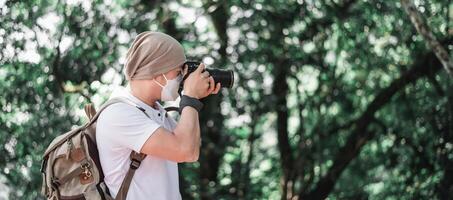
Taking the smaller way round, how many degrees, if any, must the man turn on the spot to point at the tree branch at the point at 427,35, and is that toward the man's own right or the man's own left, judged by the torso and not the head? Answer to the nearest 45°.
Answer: approximately 45° to the man's own left

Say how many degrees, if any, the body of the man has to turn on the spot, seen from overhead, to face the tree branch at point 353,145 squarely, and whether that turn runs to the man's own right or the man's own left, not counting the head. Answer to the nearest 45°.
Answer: approximately 45° to the man's own left

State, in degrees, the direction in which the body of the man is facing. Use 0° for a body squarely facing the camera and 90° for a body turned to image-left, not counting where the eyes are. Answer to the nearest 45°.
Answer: approximately 270°

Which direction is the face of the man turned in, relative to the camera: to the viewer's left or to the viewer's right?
to the viewer's right
